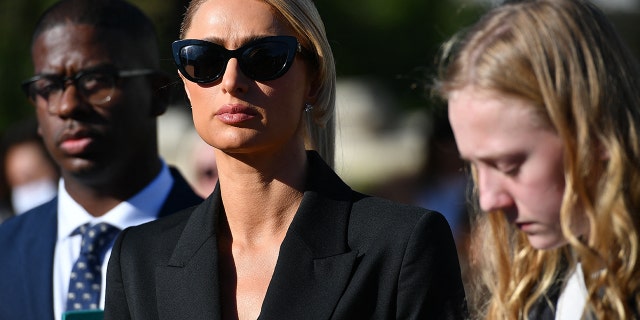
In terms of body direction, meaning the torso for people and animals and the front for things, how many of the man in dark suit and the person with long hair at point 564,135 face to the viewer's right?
0

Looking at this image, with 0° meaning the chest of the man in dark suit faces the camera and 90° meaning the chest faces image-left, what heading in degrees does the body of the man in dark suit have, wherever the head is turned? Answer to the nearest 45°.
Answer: approximately 45°

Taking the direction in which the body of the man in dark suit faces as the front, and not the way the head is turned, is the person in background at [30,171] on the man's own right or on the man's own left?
on the man's own right

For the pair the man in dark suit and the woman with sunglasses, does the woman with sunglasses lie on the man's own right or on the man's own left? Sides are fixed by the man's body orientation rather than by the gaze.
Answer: on the man's own left

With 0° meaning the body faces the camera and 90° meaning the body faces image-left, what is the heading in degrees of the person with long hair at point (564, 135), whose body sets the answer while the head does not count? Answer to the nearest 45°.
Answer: approximately 45°

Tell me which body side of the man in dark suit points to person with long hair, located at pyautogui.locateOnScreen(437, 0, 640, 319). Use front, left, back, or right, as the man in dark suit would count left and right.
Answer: left

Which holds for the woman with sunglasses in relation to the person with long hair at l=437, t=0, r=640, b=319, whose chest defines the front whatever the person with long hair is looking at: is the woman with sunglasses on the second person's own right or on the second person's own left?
on the second person's own right

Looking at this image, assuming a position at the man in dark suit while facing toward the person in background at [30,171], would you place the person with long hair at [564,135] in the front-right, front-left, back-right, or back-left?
back-right

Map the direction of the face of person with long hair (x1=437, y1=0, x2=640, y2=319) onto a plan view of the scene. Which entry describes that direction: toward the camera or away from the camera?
toward the camera

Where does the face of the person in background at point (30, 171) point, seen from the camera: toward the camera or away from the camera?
toward the camera

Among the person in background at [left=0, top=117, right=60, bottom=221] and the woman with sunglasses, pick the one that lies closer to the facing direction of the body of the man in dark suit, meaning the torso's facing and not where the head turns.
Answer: the woman with sunglasses
